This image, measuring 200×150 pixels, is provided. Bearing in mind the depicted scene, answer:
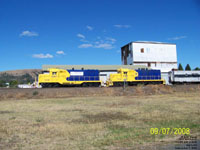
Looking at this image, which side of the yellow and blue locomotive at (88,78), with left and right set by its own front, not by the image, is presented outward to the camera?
left
